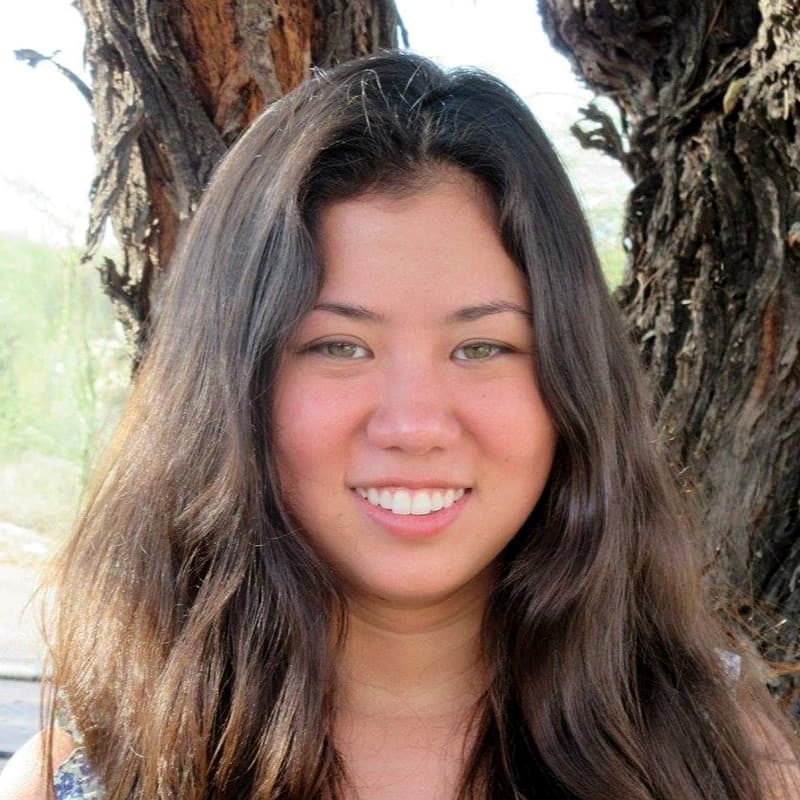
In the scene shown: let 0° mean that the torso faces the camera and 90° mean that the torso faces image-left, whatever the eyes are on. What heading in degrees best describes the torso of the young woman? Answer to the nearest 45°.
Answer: approximately 0°

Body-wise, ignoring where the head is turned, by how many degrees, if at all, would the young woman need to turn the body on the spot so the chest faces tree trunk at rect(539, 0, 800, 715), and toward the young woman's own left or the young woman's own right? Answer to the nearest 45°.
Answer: approximately 135° to the young woman's own left

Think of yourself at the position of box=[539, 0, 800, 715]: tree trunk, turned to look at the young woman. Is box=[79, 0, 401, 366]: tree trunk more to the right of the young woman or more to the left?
right
